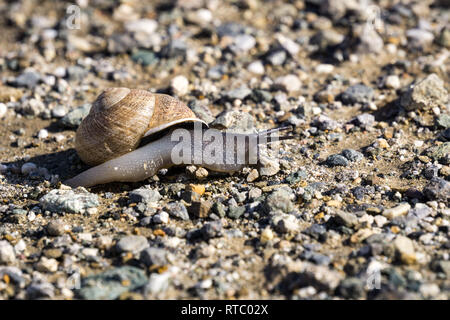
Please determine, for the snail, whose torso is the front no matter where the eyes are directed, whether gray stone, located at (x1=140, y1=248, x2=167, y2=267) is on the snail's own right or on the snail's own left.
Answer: on the snail's own right

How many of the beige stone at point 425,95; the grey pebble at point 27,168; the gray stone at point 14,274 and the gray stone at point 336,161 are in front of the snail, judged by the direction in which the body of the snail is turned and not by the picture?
2

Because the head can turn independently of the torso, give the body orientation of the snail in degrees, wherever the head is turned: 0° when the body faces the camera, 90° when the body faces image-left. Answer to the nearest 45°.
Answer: approximately 270°

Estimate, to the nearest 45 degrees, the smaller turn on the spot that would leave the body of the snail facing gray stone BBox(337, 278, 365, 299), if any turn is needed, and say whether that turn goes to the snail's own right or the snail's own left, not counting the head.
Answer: approximately 45° to the snail's own right

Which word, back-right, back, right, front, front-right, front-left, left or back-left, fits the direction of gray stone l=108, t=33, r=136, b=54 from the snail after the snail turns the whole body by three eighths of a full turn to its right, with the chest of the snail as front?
back-right

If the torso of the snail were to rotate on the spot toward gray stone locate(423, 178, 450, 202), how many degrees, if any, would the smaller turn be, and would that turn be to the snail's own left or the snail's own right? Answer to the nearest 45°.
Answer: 0° — it already faces it

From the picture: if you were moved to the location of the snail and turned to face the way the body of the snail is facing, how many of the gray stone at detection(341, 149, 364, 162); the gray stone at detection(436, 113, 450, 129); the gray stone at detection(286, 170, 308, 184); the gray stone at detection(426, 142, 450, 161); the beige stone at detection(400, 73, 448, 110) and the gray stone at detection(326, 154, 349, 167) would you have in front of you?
6

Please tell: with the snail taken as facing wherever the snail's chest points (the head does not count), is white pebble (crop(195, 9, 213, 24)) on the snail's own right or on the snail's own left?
on the snail's own left

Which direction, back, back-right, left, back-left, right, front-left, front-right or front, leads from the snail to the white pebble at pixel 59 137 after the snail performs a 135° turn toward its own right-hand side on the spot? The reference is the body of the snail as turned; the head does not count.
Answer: right

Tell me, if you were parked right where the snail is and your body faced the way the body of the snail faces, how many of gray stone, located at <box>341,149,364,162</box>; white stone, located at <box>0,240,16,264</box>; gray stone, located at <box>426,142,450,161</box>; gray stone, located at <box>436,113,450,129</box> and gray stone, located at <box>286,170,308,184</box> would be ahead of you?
4

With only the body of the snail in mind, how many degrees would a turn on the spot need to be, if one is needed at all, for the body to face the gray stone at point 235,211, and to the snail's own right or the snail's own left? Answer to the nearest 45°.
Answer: approximately 45° to the snail's own right

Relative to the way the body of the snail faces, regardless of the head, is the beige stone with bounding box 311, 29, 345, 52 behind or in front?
in front

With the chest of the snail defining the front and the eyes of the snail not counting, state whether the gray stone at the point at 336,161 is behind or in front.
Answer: in front

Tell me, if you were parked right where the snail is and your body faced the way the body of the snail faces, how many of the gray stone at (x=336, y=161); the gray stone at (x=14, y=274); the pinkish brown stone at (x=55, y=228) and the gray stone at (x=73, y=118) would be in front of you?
1

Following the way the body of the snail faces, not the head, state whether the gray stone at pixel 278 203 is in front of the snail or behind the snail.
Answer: in front
